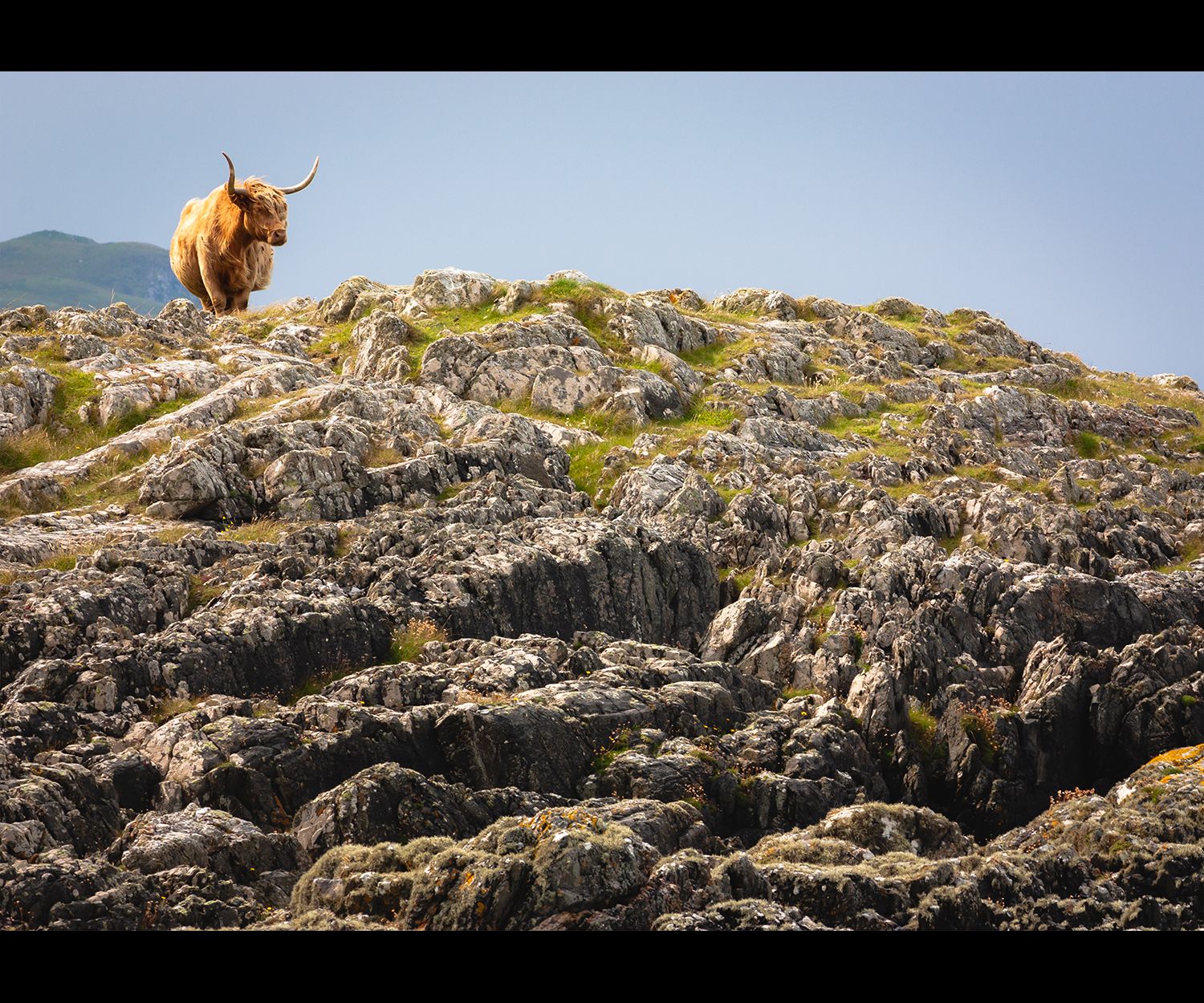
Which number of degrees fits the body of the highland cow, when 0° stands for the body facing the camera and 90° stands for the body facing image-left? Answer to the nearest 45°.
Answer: approximately 315°
